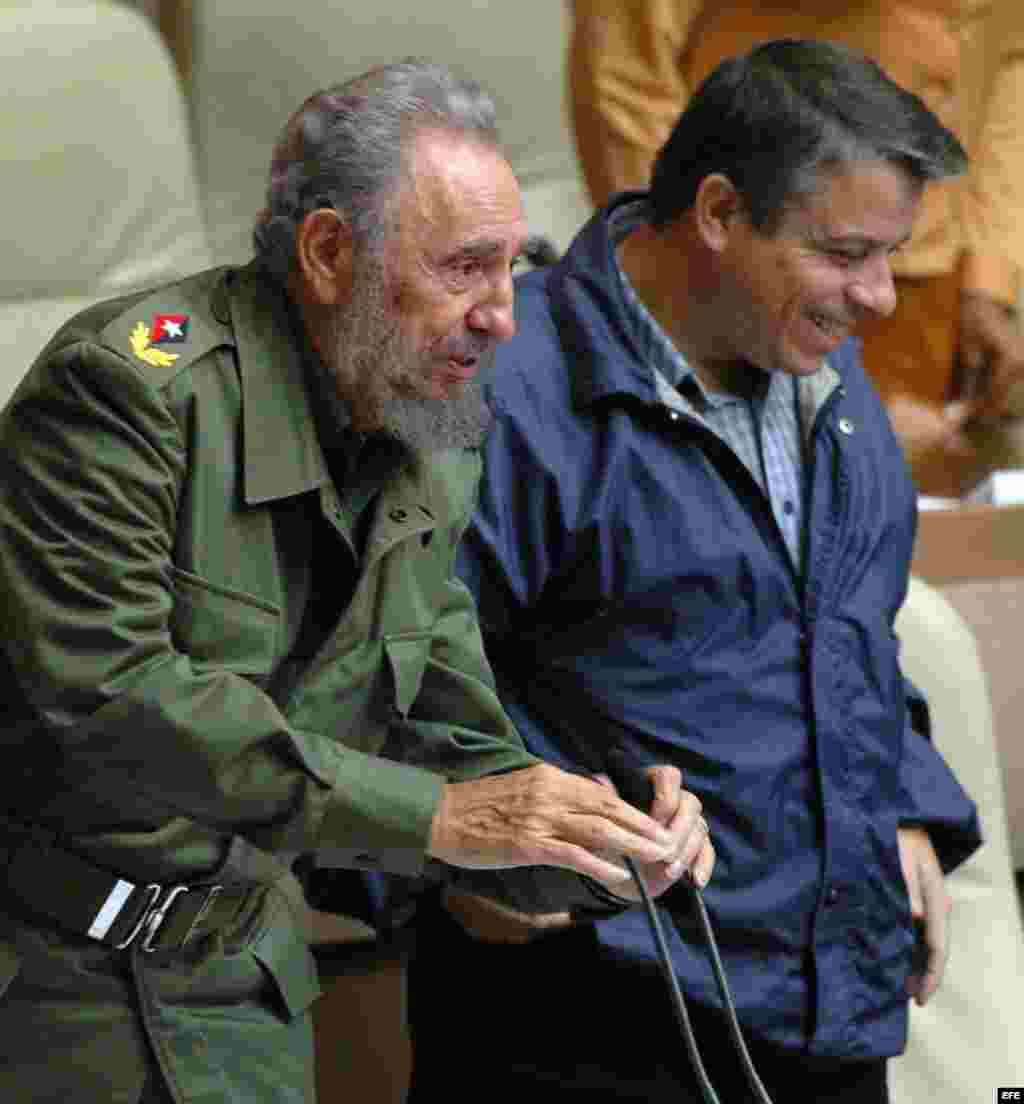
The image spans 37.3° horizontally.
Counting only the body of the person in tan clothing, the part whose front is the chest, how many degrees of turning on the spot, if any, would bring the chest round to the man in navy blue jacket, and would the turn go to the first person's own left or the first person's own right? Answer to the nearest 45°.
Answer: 0° — they already face them

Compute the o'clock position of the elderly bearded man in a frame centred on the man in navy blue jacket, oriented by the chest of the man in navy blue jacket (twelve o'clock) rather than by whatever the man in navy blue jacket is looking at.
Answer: The elderly bearded man is roughly at 3 o'clock from the man in navy blue jacket.

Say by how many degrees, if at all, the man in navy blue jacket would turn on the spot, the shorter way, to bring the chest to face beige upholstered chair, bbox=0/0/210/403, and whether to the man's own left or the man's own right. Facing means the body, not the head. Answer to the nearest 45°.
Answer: approximately 180°

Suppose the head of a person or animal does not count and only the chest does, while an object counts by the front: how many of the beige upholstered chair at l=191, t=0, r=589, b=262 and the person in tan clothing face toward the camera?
2

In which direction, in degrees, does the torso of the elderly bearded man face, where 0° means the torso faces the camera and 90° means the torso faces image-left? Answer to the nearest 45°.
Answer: approximately 315°
